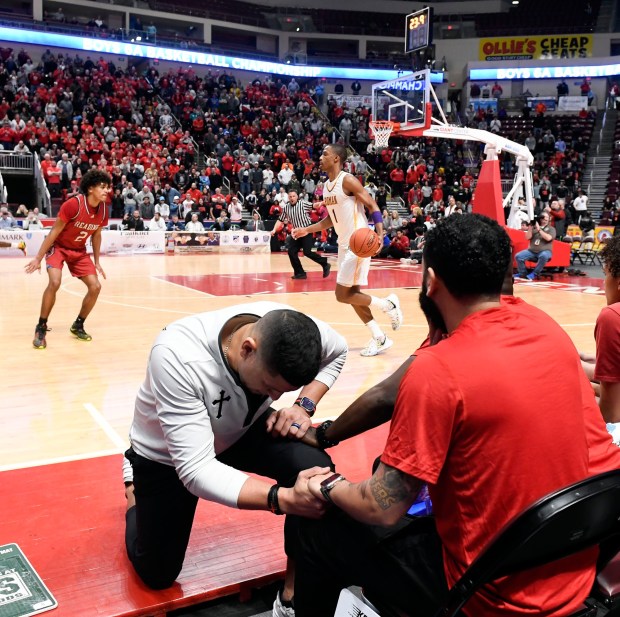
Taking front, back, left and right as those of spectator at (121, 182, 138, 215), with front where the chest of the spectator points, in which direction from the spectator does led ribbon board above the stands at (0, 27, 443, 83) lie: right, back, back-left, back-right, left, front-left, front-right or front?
back

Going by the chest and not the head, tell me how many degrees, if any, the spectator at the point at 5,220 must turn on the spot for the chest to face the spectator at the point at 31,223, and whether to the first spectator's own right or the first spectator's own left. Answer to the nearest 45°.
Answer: approximately 135° to the first spectator's own left

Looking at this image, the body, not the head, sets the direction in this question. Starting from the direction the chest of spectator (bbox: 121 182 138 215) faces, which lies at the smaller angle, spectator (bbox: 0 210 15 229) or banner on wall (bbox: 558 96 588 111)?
the spectator

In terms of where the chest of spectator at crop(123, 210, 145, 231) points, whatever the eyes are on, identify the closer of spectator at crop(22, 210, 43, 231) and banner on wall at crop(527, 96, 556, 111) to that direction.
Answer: the spectator

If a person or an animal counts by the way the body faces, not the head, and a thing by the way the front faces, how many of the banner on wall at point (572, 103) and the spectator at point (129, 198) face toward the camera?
2

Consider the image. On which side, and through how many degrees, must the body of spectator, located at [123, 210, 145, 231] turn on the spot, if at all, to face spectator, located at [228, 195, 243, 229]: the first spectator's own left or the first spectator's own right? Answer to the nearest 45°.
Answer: approximately 135° to the first spectator's own left

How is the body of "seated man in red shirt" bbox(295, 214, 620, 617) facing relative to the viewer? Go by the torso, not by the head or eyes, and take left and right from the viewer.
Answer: facing away from the viewer and to the left of the viewer
